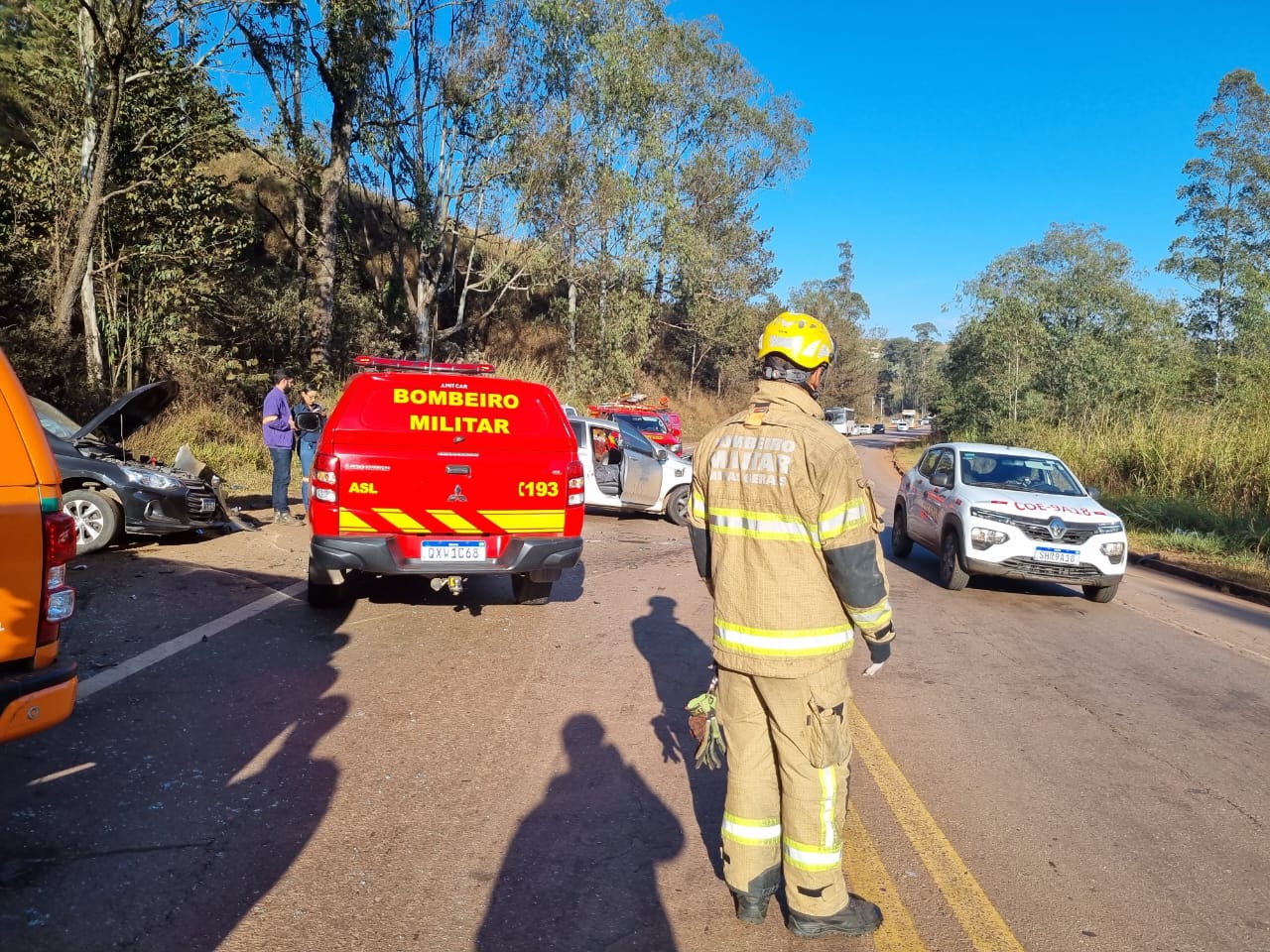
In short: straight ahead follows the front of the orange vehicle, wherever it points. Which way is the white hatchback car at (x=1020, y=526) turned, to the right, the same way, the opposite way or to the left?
the opposite way

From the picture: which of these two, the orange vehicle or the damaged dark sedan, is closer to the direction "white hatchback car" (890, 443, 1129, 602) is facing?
the orange vehicle

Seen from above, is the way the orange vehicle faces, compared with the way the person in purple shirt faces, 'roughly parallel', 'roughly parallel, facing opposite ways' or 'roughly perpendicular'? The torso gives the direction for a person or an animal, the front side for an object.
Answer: roughly perpendicular

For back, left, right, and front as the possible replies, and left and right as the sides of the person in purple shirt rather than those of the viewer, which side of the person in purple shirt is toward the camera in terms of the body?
right

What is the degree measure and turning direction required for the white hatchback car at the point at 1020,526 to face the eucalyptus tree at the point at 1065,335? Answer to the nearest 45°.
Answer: approximately 135° to its left

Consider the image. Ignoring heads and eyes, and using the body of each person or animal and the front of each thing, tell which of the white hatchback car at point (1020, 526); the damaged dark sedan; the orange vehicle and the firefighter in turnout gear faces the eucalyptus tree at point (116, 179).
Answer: the orange vehicle

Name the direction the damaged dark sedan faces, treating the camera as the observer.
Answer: facing the viewer and to the right of the viewer

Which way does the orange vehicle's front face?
away from the camera

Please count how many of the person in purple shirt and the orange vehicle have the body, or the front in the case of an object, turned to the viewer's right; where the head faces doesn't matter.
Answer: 1

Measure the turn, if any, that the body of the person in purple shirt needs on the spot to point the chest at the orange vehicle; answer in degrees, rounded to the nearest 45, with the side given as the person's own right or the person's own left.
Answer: approximately 90° to the person's own right

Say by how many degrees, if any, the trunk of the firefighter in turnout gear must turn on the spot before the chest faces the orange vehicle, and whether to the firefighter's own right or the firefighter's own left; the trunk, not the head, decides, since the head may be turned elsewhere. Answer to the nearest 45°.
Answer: approximately 135° to the firefighter's own left

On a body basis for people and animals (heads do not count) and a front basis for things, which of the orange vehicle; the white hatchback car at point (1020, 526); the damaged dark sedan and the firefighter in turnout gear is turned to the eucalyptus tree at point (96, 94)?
the orange vehicle

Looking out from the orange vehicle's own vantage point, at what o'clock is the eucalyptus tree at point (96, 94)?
The eucalyptus tree is roughly at 12 o'clock from the orange vehicle.

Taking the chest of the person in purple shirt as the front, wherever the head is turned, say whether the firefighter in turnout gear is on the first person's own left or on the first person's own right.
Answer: on the first person's own right
